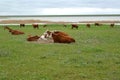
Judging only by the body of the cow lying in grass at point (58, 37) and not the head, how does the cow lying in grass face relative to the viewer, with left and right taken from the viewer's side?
facing to the left of the viewer
